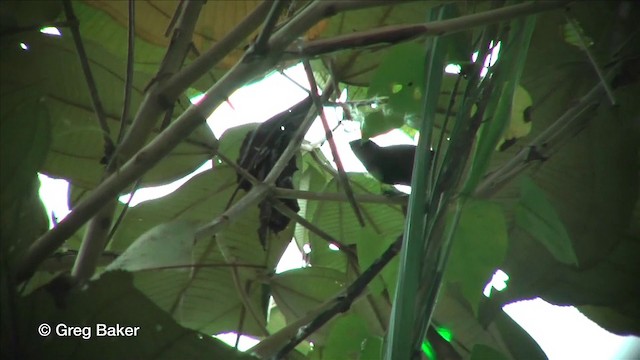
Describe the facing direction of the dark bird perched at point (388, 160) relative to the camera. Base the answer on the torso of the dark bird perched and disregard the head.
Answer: to the viewer's left
